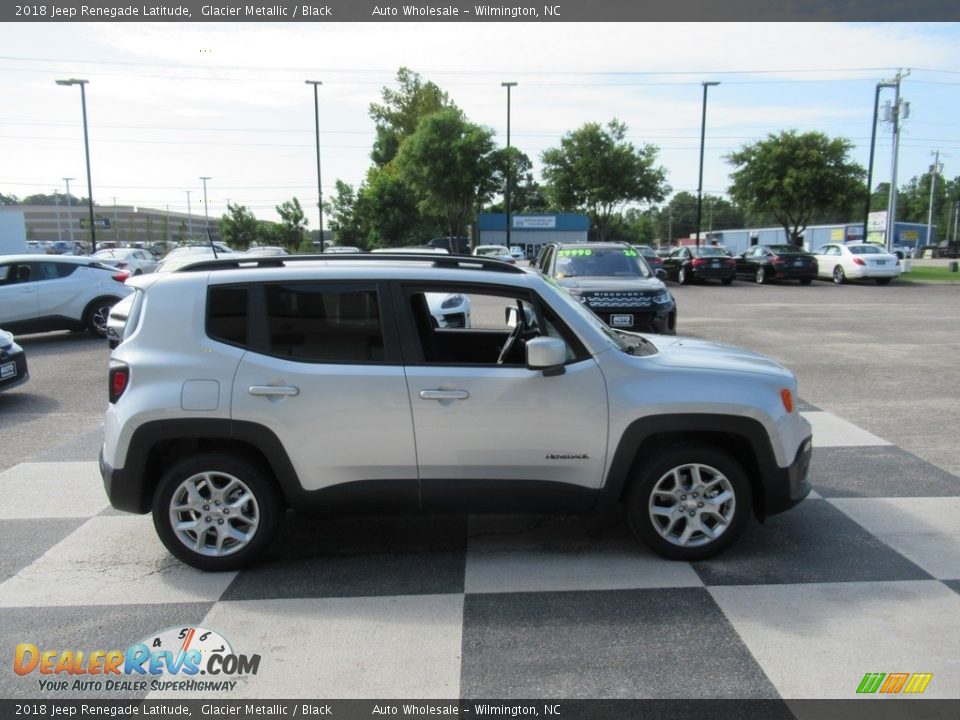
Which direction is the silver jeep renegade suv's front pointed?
to the viewer's right

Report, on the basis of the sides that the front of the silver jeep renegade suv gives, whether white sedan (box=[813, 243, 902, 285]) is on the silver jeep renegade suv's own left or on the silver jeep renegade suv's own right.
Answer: on the silver jeep renegade suv's own left

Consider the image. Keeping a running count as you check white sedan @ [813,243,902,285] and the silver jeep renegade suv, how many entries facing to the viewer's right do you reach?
1

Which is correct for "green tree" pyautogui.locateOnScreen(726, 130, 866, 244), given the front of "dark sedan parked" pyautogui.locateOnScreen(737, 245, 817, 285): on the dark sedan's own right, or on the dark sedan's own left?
on the dark sedan's own right

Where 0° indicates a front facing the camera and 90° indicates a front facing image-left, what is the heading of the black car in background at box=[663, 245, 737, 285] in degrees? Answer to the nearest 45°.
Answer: approximately 135°

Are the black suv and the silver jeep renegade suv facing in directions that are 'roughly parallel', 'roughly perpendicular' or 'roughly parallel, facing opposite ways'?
roughly perpendicular

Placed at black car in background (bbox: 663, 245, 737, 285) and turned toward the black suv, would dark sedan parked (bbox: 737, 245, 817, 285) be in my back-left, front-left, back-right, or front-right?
back-left

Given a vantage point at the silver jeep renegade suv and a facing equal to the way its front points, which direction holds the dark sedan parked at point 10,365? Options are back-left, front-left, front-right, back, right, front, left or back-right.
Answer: back-left

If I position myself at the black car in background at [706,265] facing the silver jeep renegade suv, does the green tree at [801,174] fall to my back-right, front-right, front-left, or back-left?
back-left

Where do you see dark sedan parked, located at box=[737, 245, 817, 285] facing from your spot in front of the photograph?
facing away from the viewer and to the left of the viewer
